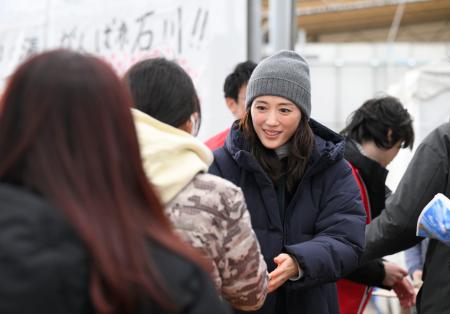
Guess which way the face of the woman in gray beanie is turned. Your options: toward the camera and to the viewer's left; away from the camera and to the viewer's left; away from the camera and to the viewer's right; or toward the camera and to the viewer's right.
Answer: toward the camera and to the viewer's left

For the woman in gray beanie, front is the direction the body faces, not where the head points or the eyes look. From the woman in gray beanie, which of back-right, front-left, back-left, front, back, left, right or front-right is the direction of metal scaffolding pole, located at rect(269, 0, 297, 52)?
back-right

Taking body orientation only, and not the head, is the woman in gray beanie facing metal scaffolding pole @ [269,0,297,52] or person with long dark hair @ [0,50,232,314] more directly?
the person with long dark hair

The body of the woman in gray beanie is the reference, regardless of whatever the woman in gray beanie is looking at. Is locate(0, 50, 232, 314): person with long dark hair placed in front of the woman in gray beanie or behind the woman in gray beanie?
in front

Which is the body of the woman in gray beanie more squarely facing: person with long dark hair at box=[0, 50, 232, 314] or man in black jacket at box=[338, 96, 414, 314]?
the person with long dark hair

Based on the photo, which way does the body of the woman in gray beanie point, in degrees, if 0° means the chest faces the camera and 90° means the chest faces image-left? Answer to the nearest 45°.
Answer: approximately 45°

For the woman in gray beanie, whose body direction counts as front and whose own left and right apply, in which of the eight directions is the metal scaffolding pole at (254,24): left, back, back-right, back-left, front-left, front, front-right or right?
back-right
